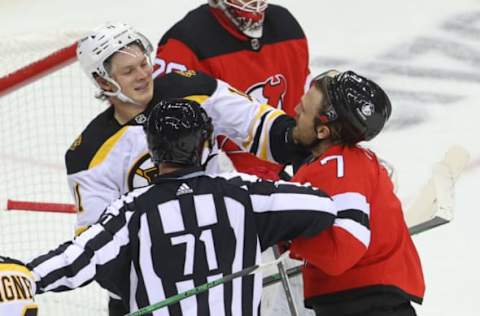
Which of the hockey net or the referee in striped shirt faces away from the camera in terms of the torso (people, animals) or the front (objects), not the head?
the referee in striped shirt

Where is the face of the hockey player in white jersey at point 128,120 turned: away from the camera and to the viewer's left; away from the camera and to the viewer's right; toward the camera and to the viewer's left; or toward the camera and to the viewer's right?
toward the camera and to the viewer's right

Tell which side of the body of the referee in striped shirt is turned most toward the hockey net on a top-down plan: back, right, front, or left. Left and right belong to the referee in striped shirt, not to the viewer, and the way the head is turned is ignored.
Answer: front

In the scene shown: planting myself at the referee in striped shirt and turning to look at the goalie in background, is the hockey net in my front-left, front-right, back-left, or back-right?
front-left

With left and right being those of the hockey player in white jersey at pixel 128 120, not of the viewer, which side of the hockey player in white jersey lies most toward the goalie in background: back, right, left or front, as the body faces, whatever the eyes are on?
left

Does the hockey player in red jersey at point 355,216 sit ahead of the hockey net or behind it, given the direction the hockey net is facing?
ahead

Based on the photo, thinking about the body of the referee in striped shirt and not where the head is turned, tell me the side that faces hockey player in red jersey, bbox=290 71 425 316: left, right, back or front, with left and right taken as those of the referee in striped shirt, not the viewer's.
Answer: right

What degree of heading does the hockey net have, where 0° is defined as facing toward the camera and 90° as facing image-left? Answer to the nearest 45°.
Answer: approximately 315°

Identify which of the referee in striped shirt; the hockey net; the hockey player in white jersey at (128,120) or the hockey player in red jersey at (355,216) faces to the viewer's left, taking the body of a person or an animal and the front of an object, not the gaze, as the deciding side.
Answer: the hockey player in red jersey

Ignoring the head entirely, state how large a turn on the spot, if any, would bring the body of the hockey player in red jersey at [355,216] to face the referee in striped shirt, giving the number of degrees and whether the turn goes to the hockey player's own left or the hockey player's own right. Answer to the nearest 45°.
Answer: approximately 45° to the hockey player's own left

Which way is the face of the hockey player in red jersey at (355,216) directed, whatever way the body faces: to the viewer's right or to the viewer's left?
to the viewer's left

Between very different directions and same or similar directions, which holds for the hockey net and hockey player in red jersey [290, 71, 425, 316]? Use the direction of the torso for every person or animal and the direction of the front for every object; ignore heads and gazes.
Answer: very different directions

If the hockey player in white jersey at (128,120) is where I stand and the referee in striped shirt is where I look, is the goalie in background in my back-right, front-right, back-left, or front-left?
back-left

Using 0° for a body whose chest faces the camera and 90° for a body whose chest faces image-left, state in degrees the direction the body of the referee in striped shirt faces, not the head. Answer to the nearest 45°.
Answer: approximately 180°

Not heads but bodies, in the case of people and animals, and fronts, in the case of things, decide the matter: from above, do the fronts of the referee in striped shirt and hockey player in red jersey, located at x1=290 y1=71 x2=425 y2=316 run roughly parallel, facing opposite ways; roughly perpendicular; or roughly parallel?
roughly perpendicular

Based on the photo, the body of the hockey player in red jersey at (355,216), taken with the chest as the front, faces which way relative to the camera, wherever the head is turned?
to the viewer's left
